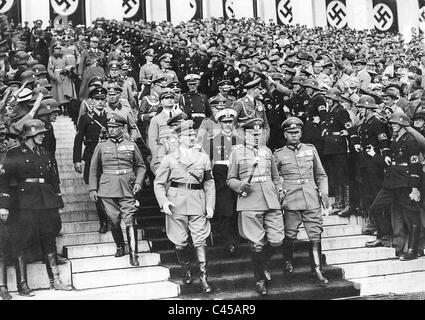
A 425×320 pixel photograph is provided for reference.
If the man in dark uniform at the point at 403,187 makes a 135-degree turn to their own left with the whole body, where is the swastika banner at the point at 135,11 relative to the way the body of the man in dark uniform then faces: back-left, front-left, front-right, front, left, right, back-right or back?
back-left

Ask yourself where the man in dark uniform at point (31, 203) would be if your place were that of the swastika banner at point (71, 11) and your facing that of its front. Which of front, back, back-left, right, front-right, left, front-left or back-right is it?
front

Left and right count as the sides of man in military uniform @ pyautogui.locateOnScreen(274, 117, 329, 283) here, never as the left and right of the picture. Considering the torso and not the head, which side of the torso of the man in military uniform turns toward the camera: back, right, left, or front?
front

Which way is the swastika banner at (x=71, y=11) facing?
toward the camera

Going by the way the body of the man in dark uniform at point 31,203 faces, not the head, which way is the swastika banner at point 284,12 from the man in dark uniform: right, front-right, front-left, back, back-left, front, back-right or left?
left

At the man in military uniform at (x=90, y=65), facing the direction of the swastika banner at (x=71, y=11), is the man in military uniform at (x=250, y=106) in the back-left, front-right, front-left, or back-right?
back-right

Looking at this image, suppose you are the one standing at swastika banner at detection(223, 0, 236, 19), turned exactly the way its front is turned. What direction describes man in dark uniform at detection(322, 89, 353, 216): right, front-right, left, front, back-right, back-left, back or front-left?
front

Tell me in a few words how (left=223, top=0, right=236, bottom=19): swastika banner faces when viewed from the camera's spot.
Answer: facing the viewer

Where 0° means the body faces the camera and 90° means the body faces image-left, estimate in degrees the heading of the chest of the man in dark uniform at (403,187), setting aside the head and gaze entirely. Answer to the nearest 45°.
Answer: approximately 45°

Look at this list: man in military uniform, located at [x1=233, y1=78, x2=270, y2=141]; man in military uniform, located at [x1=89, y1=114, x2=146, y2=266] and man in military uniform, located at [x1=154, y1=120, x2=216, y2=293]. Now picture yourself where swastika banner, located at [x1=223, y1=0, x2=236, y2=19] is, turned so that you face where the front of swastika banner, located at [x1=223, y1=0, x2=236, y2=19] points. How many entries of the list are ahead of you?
3

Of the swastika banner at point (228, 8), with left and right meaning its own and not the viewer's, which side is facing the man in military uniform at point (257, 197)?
front

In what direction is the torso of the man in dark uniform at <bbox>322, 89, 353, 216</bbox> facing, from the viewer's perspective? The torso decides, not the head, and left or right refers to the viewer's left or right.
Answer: facing the viewer and to the left of the viewer

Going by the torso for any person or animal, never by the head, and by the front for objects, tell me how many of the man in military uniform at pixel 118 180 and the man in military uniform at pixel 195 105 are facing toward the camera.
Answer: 2

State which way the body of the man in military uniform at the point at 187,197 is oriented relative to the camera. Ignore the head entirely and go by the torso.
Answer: toward the camera

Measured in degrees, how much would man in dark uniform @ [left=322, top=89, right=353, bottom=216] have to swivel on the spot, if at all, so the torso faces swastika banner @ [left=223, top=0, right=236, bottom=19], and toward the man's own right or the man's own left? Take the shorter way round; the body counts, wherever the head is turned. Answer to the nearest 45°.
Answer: approximately 135° to the man's own right

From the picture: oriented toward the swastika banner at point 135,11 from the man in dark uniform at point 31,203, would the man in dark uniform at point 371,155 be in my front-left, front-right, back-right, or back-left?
front-right
